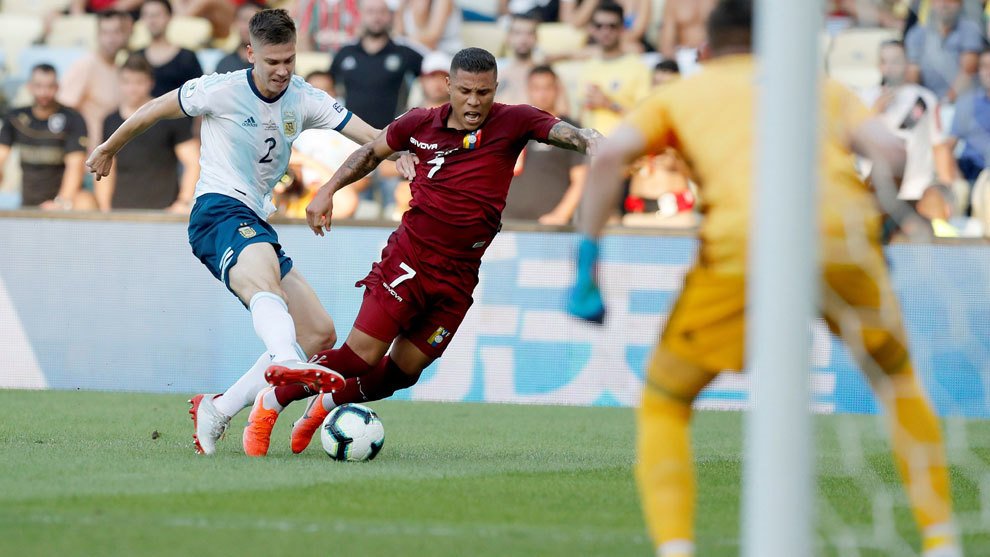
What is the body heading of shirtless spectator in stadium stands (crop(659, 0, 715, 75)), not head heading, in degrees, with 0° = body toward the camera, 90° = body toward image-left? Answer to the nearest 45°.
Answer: approximately 0°

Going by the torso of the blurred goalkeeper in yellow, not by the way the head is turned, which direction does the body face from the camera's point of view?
away from the camera

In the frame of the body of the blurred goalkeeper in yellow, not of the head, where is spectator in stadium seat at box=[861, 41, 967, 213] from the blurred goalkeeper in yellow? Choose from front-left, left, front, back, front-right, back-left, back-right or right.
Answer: front

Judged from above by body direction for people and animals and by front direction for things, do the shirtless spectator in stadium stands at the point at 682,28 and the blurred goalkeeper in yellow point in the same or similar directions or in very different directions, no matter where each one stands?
very different directions

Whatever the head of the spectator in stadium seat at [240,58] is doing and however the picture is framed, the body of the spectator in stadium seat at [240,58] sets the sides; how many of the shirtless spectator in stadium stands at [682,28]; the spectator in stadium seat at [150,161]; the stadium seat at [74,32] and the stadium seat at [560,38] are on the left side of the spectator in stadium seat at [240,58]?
2

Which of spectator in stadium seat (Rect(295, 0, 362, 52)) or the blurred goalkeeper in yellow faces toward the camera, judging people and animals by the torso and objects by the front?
the spectator in stadium seat

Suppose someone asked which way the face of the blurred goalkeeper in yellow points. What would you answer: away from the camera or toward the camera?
away from the camera

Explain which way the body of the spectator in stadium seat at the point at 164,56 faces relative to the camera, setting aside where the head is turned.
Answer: toward the camera

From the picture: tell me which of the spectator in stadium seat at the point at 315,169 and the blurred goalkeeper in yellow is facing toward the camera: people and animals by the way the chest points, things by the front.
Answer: the spectator in stadium seat

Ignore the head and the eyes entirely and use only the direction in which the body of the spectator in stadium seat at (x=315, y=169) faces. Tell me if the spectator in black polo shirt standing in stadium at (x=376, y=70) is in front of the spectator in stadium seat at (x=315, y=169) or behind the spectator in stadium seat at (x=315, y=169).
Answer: behind

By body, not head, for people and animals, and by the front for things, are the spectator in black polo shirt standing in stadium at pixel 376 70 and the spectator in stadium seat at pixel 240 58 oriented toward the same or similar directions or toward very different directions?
same or similar directions

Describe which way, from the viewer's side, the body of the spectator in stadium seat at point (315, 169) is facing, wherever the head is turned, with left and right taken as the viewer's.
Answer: facing the viewer

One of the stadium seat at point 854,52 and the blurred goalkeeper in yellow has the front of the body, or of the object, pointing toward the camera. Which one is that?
the stadium seat

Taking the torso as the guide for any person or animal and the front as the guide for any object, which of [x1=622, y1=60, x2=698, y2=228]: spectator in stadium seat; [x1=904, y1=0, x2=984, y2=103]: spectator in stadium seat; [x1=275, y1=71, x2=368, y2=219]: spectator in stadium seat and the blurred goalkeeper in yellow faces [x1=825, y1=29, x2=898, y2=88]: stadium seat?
the blurred goalkeeper in yellow

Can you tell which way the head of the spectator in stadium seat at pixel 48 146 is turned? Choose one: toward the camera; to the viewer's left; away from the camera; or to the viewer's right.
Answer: toward the camera
